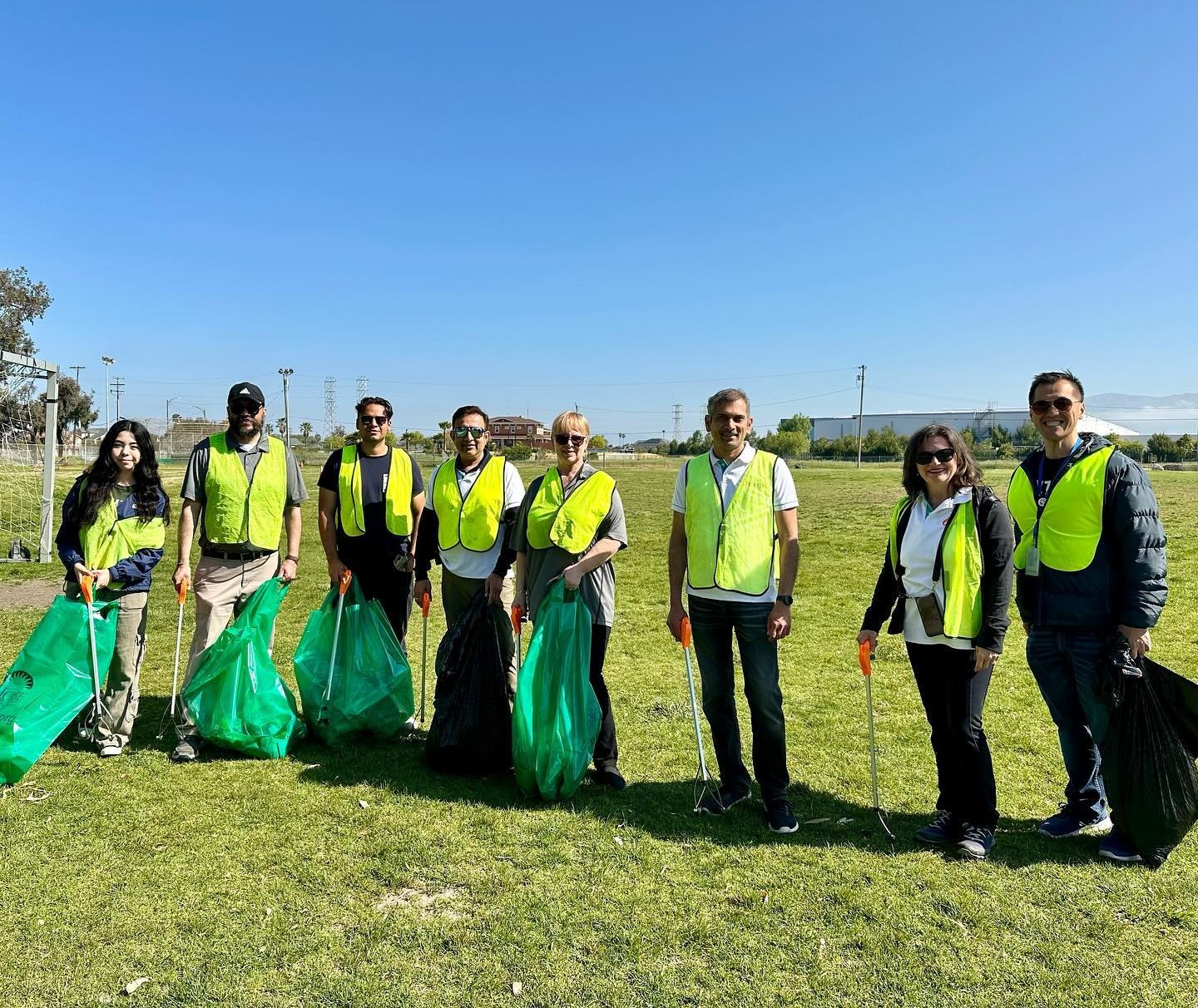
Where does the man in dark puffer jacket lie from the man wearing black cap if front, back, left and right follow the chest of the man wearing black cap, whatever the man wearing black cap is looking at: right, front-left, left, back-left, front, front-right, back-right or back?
front-left

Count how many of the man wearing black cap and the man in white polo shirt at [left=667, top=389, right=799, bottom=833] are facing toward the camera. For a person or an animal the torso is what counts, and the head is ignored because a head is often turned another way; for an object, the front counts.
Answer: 2

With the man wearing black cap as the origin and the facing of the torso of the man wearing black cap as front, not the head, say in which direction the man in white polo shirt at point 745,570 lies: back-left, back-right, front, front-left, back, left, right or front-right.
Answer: front-left

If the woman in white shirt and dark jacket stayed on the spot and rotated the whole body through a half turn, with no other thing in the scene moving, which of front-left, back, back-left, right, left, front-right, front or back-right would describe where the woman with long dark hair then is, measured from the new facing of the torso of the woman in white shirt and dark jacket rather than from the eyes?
back-left

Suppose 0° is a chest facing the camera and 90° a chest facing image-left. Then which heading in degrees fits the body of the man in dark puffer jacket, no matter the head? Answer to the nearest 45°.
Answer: approximately 45°

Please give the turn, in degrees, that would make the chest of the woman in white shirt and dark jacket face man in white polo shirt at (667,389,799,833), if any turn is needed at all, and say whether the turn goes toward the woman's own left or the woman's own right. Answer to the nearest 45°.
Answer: approximately 45° to the woman's own right

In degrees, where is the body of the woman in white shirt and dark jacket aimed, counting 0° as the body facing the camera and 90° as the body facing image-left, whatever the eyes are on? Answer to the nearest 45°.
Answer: approximately 45°

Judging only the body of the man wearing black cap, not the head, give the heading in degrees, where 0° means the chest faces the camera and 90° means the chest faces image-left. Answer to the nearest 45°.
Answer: approximately 0°

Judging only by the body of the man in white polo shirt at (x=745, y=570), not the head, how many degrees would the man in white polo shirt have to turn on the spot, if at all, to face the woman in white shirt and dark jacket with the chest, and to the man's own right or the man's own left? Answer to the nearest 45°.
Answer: approximately 90° to the man's own left
